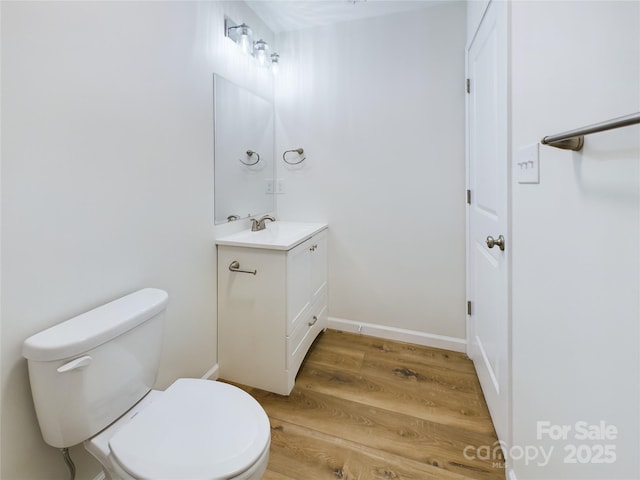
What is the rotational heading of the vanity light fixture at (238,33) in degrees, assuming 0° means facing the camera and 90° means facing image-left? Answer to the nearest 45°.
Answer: approximately 315°

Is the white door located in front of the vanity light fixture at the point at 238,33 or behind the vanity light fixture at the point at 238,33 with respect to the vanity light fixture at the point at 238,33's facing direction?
in front

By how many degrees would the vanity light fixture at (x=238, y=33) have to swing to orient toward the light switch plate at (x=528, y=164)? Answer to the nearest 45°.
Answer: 0° — it already faces it

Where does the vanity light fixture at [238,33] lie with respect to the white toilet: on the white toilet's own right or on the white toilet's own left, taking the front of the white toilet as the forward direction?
on the white toilet's own left

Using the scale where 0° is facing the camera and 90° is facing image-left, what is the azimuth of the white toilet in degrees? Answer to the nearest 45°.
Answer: approximately 315°

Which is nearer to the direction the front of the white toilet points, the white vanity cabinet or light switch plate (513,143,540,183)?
the light switch plate

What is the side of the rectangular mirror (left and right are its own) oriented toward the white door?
front

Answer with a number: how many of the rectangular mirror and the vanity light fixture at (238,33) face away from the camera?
0
